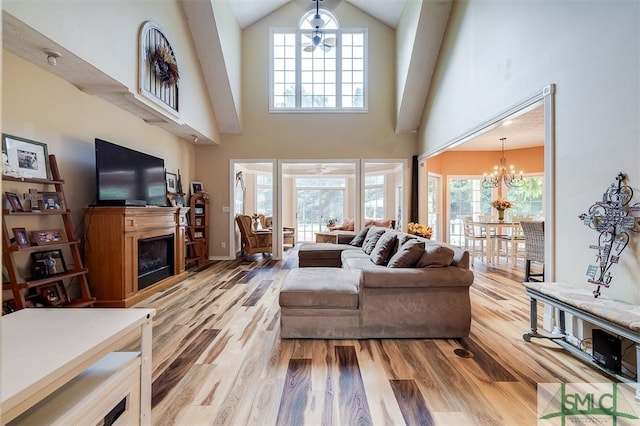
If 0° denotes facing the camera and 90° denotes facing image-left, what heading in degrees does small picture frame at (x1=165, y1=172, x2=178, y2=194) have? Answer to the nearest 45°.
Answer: approximately 315°

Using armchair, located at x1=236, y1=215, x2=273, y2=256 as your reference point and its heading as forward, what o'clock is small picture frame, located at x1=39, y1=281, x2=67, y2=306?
The small picture frame is roughly at 4 o'clock from the armchair.

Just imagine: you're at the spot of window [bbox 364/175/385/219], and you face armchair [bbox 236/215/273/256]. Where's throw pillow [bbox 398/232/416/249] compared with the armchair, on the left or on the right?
left

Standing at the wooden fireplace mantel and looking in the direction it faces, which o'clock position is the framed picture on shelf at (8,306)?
The framed picture on shelf is roughly at 3 o'clock from the wooden fireplace mantel.

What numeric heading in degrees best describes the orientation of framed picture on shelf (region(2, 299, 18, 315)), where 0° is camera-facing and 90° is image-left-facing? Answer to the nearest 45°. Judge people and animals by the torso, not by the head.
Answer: approximately 315°

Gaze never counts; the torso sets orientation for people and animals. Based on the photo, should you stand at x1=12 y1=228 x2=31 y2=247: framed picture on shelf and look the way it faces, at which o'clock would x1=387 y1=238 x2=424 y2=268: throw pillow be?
The throw pillow is roughly at 12 o'clock from the framed picture on shelf.

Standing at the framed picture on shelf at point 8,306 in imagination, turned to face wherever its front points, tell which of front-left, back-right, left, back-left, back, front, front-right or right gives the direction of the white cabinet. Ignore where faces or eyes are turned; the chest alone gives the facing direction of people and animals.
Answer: front-right

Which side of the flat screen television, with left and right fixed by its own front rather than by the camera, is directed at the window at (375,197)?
left

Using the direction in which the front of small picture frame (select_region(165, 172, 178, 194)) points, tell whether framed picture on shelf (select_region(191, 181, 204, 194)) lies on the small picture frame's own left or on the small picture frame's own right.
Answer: on the small picture frame's own left

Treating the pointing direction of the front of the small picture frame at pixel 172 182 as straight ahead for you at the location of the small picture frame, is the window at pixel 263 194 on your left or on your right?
on your left

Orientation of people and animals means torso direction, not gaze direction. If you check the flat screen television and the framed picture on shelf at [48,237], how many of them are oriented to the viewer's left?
0

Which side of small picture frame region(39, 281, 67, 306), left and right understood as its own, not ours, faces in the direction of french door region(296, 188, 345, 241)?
left
